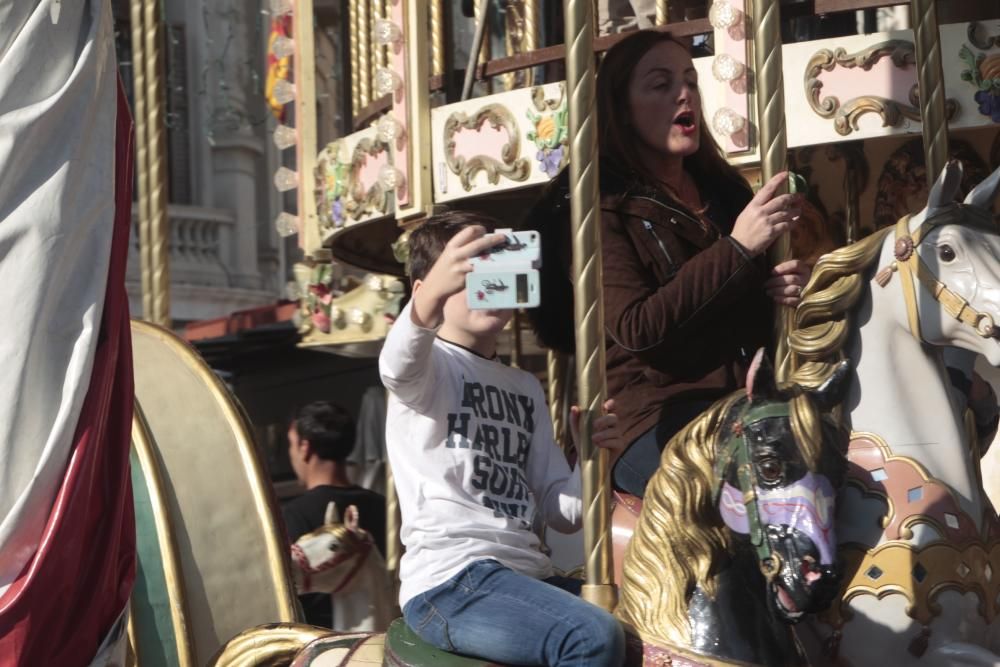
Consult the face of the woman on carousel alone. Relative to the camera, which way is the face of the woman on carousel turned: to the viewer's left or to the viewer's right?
to the viewer's right

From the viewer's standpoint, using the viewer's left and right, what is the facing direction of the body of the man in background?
facing away from the viewer and to the left of the viewer

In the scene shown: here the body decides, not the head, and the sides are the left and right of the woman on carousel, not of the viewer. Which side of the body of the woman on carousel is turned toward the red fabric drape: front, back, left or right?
right

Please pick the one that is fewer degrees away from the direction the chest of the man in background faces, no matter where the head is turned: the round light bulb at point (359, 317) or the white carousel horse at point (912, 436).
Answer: the round light bulb

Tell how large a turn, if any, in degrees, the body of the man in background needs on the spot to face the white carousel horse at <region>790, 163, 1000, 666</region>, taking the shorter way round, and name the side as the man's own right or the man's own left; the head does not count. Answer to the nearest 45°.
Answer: approximately 180°

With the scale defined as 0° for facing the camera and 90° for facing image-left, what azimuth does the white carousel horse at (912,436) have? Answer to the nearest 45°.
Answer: approximately 315°
